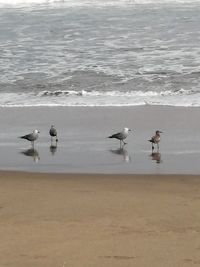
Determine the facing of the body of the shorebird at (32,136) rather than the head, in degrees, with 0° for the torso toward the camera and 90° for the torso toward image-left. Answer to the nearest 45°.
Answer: approximately 270°
